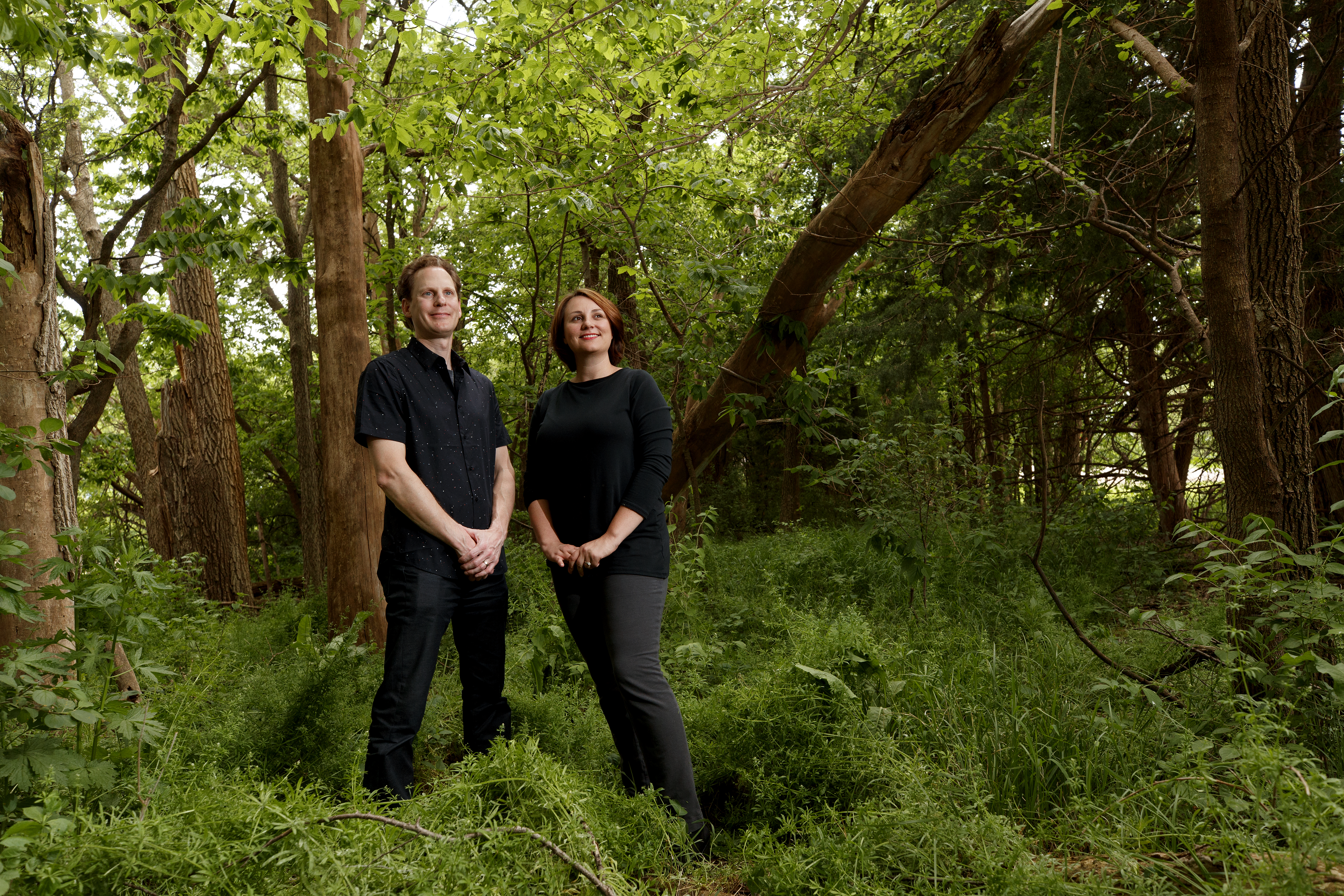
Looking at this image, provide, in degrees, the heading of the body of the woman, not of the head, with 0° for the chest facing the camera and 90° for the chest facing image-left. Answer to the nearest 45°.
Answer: approximately 45°

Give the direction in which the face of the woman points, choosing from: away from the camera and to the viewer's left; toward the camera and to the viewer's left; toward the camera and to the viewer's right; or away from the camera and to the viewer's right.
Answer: toward the camera and to the viewer's right

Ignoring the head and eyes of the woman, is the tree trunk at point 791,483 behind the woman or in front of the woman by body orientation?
behind

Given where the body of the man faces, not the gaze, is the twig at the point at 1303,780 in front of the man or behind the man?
in front

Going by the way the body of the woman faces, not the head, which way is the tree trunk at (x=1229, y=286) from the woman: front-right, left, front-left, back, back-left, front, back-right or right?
back-left

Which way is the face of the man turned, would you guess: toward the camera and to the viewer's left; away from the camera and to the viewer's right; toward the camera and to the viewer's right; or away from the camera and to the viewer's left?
toward the camera and to the viewer's right

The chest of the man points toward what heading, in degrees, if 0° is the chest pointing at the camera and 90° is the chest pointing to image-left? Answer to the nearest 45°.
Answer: approximately 315°

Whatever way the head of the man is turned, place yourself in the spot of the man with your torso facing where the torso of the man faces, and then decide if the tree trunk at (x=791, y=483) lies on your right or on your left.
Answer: on your left

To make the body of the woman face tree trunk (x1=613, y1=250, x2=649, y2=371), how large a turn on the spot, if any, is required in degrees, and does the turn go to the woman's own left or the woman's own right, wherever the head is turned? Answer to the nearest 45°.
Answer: approximately 135° to the woman's own right

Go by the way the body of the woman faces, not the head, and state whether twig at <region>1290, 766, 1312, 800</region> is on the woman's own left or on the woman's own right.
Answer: on the woman's own left

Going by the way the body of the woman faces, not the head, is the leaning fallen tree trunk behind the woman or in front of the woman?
behind

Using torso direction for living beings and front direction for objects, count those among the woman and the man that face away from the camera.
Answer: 0
